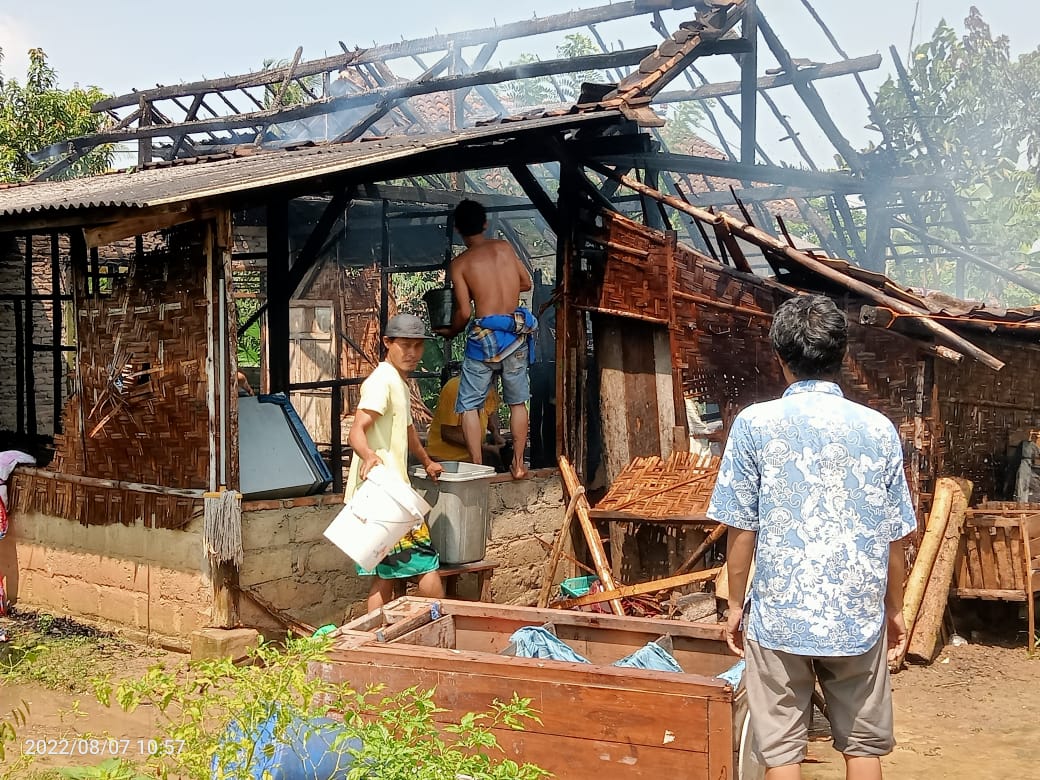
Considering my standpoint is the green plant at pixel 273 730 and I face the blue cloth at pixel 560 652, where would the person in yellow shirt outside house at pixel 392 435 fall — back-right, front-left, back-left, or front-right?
front-left

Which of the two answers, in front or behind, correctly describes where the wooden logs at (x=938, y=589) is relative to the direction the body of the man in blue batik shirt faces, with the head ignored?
in front

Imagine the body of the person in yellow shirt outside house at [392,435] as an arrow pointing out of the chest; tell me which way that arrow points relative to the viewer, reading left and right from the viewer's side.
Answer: facing the viewer and to the right of the viewer

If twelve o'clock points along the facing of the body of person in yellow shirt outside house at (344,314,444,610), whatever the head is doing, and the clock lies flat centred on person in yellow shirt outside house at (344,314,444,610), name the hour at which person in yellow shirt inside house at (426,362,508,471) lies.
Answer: person in yellow shirt inside house at (426,362,508,471) is roughly at 8 o'clock from person in yellow shirt outside house at (344,314,444,610).

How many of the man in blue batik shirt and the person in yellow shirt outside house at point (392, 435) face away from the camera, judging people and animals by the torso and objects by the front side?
1

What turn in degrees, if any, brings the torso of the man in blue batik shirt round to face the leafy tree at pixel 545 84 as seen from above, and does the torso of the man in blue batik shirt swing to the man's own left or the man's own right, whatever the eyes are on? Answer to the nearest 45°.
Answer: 0° — they already face it

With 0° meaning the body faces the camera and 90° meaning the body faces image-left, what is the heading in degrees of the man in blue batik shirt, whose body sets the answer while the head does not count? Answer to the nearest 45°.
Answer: approximately 180°

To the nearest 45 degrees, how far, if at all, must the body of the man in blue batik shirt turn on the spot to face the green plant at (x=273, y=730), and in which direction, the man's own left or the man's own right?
approximately 135° to the man's own left

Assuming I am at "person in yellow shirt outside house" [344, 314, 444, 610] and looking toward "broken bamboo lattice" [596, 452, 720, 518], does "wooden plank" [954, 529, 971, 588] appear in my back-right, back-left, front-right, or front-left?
front-right

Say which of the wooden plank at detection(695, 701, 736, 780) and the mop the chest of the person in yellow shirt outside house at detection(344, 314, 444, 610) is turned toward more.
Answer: the wooden plank

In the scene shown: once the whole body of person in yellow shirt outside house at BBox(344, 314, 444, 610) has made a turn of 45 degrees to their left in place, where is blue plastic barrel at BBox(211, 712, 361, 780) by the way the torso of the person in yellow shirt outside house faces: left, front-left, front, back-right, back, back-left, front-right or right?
right

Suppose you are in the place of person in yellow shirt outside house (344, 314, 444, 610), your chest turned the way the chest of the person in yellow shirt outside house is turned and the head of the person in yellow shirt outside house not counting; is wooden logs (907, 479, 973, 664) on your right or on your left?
on your left

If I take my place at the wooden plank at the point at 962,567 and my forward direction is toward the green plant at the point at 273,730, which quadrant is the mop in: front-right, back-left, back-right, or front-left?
front-right

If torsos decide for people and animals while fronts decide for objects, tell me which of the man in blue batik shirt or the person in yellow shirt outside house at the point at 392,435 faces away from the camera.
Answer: the man in blue batik shirt
